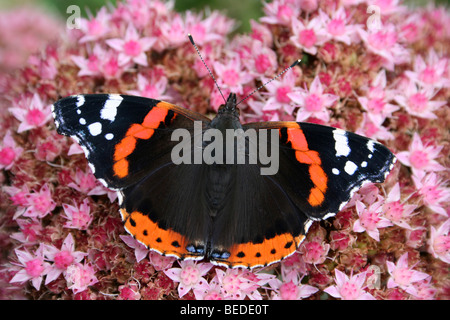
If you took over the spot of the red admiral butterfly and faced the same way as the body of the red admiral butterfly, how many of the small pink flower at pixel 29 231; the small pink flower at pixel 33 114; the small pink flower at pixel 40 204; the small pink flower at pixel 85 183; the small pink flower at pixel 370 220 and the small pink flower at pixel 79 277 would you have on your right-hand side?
1

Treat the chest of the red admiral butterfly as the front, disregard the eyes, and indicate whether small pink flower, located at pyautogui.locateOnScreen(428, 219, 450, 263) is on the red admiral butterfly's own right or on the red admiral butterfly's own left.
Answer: on the red admiral butterfly's own right

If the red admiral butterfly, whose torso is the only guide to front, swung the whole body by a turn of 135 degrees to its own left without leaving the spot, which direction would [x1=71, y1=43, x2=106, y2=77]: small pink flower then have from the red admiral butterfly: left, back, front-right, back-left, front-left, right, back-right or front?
right

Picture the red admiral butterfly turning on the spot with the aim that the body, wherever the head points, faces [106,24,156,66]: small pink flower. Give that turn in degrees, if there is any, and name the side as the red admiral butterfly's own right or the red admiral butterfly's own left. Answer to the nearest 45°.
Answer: approximately 45° to the red admiral butterfly's own left

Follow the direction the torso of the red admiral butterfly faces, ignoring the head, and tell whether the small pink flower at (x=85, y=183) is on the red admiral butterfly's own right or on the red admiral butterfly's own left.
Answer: on the red admiral butterfly's own left

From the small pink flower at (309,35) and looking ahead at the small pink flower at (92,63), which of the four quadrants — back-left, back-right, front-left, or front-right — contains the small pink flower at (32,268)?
front-left

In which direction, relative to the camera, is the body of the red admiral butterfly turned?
away from the camera

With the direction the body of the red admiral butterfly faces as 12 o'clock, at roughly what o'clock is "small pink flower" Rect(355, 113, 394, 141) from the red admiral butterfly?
The small pink flower is roughly at 2 o'clock from the red admiral butterfly.

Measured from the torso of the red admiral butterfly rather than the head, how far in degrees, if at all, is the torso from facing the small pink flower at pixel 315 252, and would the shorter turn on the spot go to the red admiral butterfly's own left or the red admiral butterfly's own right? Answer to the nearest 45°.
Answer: approximately 90° to the red admiral butterfly's own right

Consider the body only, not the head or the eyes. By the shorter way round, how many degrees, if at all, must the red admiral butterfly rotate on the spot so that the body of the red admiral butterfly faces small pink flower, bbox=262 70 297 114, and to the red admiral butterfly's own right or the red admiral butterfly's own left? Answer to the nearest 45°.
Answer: approximately 45° to the red admiral butterfly's own right

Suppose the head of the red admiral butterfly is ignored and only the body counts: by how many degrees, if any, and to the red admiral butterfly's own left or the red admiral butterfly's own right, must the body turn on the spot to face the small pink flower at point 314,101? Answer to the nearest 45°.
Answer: approximately 45° to the red admiral butterfly's own right

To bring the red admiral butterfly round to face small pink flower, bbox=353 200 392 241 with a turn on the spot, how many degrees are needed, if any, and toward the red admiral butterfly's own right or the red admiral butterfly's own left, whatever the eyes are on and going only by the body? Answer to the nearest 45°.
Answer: approximately 90° to the red admiral butterfly's own right

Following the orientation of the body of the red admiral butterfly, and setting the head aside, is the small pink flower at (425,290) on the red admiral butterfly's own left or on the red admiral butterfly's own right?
on the red admiral butterfly's own right

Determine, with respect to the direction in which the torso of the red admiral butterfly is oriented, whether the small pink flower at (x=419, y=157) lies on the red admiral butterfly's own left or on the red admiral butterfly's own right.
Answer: on the red admiral butterfly's own right
